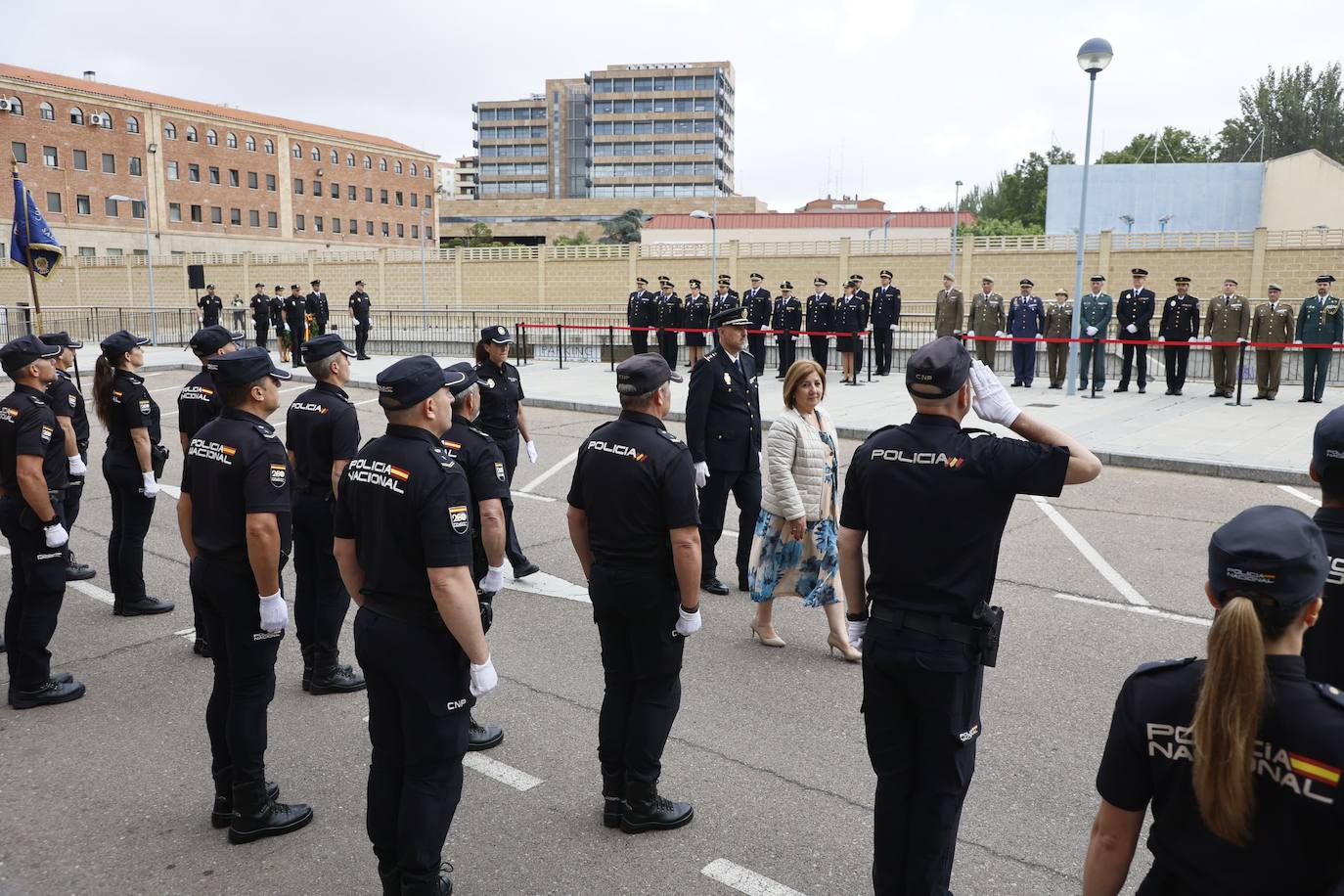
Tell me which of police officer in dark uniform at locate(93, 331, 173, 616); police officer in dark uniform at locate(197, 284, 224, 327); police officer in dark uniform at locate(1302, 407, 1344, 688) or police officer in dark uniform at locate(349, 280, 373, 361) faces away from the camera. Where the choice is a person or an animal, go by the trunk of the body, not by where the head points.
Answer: police officer in dark uniform at locate(1302, 407, 1344, 688)

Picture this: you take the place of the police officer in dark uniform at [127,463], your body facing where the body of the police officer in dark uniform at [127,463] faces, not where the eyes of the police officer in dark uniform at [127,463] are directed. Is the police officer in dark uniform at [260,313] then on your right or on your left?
on your left

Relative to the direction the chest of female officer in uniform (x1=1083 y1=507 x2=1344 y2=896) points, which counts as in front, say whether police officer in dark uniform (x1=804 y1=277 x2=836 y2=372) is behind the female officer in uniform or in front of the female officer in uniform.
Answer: in front

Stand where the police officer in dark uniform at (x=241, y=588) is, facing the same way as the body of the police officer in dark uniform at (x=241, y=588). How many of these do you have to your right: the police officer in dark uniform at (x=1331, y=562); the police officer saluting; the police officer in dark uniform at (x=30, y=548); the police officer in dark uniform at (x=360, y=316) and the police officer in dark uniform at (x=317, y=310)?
2

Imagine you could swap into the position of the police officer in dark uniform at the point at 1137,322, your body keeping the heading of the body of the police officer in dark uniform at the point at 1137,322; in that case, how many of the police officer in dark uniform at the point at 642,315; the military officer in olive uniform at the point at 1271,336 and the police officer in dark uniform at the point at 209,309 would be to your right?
2

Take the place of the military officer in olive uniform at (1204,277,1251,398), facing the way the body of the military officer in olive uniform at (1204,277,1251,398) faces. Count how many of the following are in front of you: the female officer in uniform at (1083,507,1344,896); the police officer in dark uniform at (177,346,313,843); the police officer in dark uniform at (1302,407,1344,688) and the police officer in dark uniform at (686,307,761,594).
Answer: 4

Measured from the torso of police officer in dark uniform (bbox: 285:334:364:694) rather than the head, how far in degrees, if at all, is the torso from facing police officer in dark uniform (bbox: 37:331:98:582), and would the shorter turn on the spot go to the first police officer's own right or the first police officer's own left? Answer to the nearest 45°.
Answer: approximately 90° to the first police officer's own left

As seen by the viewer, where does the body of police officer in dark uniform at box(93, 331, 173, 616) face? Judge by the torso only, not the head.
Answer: to the viewer's right

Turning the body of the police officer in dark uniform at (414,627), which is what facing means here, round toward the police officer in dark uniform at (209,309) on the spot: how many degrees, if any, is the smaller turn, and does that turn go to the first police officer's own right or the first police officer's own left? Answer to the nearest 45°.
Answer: approximately 45° to the first police officer's own left

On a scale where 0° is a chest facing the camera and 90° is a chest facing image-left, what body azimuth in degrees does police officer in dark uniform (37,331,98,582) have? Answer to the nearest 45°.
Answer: approximately 270°
